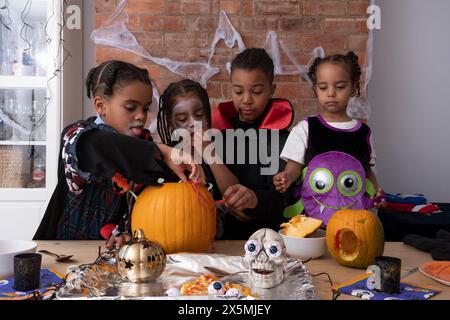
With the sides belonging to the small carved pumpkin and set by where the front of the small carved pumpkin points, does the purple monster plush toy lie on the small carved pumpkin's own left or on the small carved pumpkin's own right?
on the small carved pumpkin's own right

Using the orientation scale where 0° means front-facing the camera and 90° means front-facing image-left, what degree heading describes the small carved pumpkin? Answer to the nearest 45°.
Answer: approximately 45°

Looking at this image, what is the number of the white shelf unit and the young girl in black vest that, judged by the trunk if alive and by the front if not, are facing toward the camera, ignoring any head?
2
